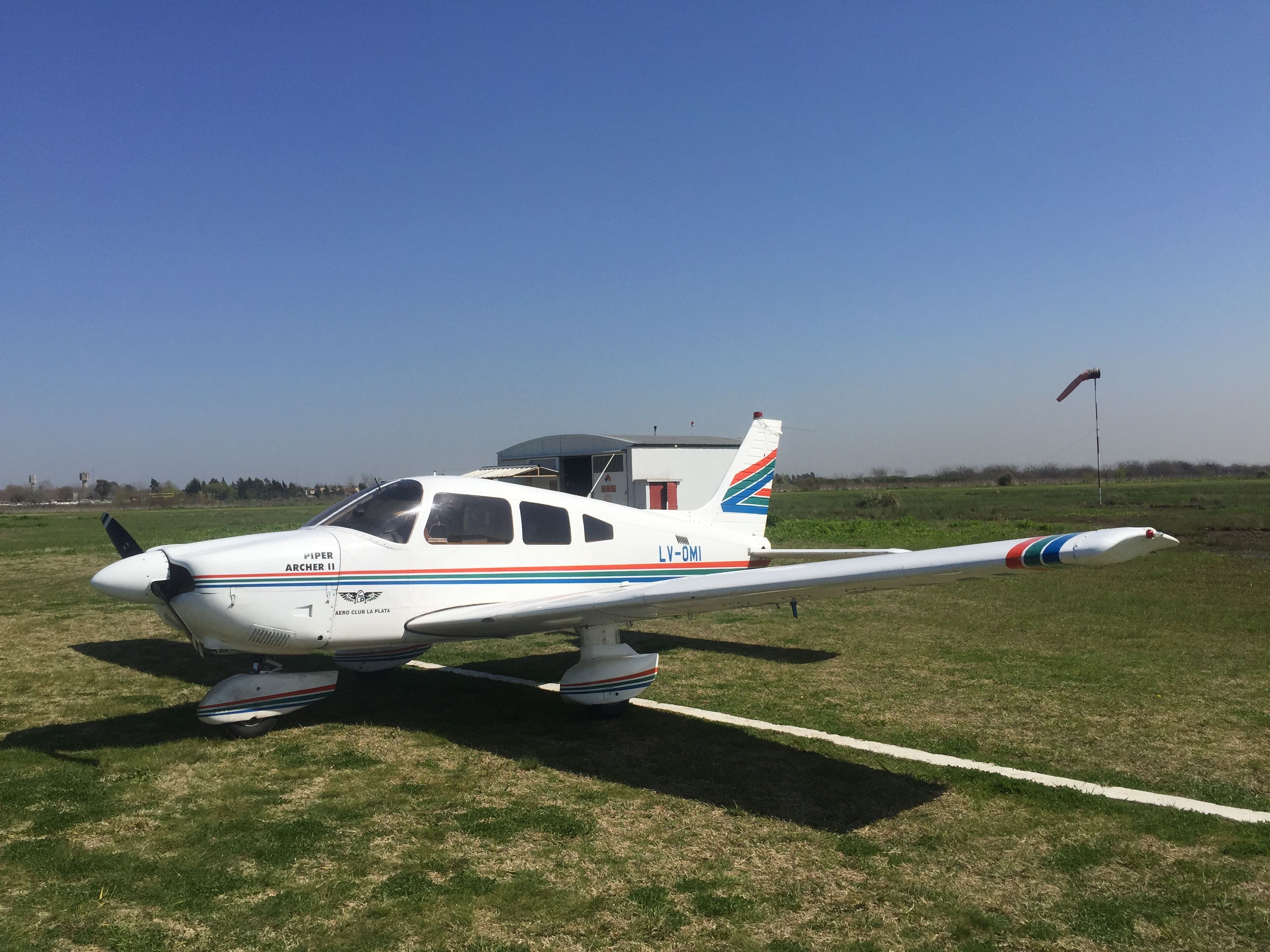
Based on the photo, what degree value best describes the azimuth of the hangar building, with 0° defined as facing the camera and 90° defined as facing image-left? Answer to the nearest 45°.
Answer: approximately 45°

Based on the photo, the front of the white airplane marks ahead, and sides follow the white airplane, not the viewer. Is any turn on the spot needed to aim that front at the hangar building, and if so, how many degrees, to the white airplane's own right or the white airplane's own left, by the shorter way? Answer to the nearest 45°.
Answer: approximately 135° to the white airplane's own right

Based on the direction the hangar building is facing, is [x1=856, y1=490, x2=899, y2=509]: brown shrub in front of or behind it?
behind

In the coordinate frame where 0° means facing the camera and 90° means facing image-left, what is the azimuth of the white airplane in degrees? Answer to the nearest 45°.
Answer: approximately 45°

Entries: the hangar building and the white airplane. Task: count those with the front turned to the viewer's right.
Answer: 0

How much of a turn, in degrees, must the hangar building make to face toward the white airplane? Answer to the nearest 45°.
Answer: approximately 45° to its left

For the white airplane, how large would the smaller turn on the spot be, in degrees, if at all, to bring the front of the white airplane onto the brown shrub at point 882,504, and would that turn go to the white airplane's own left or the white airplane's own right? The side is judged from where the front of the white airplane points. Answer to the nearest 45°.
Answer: approximately 135° to the white airplane's own right
